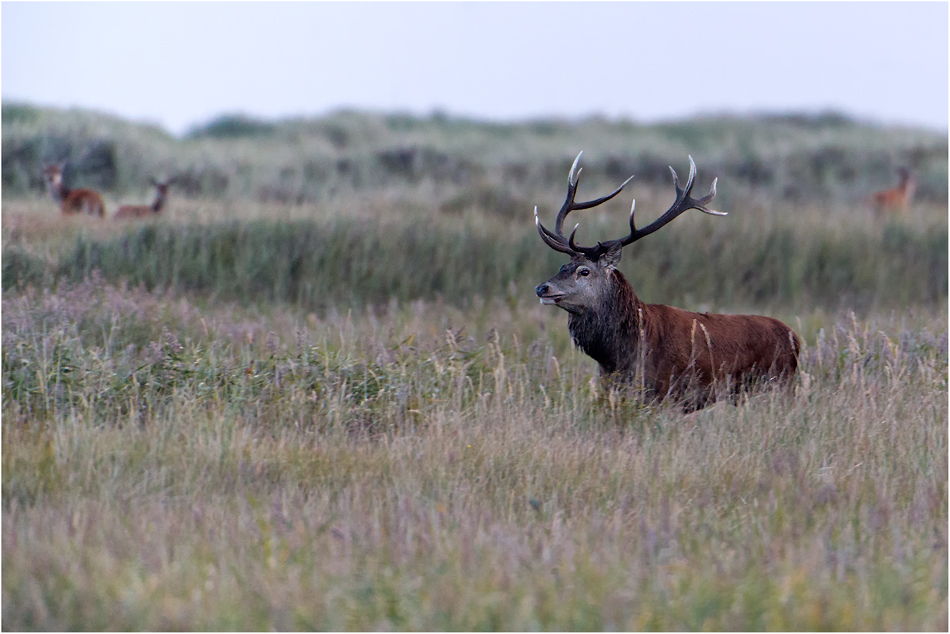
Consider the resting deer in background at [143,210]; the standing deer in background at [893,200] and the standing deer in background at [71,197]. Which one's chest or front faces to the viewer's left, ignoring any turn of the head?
the standing deer in background at [71,197]

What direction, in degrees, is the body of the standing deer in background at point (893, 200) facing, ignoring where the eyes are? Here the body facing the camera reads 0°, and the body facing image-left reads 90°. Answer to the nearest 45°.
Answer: approximately 270°

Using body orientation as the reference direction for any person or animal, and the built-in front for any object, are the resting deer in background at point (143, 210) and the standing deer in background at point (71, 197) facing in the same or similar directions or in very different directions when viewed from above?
very different directions

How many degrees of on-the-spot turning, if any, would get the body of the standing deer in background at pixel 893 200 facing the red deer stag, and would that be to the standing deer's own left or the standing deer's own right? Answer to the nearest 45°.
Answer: approximately 90° to the standing deer's own right

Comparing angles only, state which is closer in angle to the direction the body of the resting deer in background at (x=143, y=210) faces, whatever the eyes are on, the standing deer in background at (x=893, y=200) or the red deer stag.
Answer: the standing deer in background

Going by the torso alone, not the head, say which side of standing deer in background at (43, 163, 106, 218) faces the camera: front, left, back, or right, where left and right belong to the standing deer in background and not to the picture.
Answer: left

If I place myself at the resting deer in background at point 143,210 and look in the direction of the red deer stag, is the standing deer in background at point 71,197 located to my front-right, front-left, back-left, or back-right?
back-right

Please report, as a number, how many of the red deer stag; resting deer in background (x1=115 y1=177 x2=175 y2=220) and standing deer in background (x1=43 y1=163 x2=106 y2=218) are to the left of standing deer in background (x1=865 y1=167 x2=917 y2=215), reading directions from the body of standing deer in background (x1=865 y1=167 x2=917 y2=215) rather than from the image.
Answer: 0

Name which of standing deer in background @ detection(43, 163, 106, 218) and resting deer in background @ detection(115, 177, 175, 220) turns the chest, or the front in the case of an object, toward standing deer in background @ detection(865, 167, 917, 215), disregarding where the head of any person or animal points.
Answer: resting deer in background @ detection(115, 177, 175, 220)

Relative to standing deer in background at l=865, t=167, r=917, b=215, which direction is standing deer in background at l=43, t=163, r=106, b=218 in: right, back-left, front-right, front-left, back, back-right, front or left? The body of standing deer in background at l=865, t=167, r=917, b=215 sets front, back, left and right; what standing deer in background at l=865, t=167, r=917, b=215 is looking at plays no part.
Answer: back-right

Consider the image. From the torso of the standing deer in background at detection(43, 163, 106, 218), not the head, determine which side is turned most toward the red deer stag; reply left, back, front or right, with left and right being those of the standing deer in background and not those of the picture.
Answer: left

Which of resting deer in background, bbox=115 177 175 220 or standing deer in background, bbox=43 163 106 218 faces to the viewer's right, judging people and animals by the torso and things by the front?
resting deer in background, bbox=115 177 175 220

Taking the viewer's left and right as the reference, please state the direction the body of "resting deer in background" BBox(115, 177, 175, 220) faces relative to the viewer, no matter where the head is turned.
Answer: facing to the right of the viewer

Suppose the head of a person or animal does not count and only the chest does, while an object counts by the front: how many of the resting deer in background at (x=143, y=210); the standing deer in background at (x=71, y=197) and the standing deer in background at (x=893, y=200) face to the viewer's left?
1

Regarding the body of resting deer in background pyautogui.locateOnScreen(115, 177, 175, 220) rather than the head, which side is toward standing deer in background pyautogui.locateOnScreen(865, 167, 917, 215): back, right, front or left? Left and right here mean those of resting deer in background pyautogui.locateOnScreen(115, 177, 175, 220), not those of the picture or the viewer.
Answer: front

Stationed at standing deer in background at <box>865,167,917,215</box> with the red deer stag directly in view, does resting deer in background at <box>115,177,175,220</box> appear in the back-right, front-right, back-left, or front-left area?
front-right
